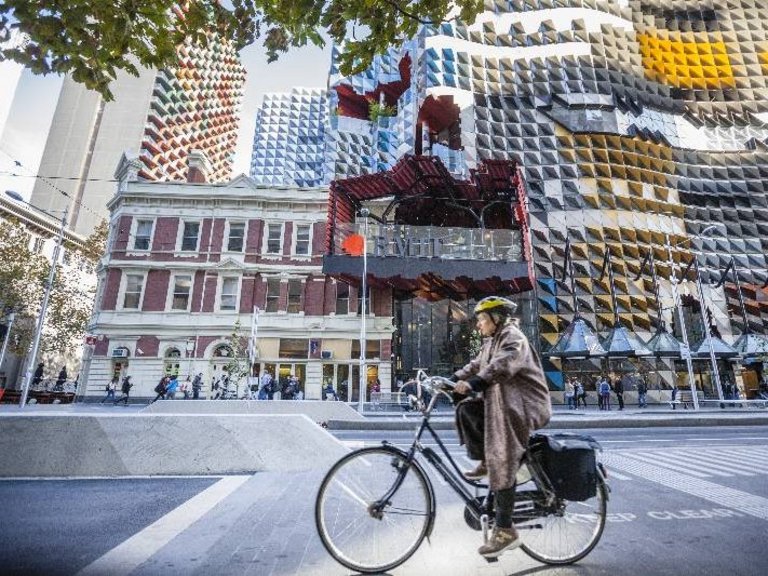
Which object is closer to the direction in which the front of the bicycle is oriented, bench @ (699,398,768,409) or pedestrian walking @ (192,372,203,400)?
the pedestrian walking

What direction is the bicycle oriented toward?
to the viewer's left

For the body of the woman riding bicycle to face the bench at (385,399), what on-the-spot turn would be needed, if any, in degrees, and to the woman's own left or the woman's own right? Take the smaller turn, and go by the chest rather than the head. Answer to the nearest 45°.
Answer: approximately 90° to the woman's own right

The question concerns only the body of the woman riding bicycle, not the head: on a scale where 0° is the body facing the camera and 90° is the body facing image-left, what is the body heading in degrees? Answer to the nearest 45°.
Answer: approximately 90°

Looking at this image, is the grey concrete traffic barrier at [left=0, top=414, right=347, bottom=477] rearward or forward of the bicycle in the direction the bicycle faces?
forward

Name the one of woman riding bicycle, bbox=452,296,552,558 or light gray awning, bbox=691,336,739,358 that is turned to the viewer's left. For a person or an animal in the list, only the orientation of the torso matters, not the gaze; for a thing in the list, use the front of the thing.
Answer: the woman riding bicycle

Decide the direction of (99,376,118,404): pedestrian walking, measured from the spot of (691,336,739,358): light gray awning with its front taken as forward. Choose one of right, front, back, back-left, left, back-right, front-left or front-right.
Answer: front-right

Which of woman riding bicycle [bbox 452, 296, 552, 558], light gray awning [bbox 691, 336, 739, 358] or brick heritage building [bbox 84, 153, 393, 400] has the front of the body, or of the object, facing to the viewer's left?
the woman riding bicycle

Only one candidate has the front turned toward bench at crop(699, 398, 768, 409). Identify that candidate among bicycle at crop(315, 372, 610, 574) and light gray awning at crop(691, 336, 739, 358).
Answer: the light gray awning

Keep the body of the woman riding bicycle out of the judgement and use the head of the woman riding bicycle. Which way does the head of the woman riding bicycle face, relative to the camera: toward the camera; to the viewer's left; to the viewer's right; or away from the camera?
to the viewer's left

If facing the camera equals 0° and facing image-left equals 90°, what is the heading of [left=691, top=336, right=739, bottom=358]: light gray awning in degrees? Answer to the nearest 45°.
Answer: approximately 0°

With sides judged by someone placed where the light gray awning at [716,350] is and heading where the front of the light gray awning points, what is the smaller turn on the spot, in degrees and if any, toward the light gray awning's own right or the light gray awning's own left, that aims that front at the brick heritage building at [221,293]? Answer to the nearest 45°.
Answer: approximately 45° to the light gray awning's own right

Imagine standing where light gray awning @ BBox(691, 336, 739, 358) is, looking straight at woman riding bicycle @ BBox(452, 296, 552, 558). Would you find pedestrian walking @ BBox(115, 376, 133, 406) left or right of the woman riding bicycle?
right

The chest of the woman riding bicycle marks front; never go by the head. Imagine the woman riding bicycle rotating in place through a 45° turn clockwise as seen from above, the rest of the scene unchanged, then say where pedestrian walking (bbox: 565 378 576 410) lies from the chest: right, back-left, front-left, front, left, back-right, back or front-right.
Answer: front-right
